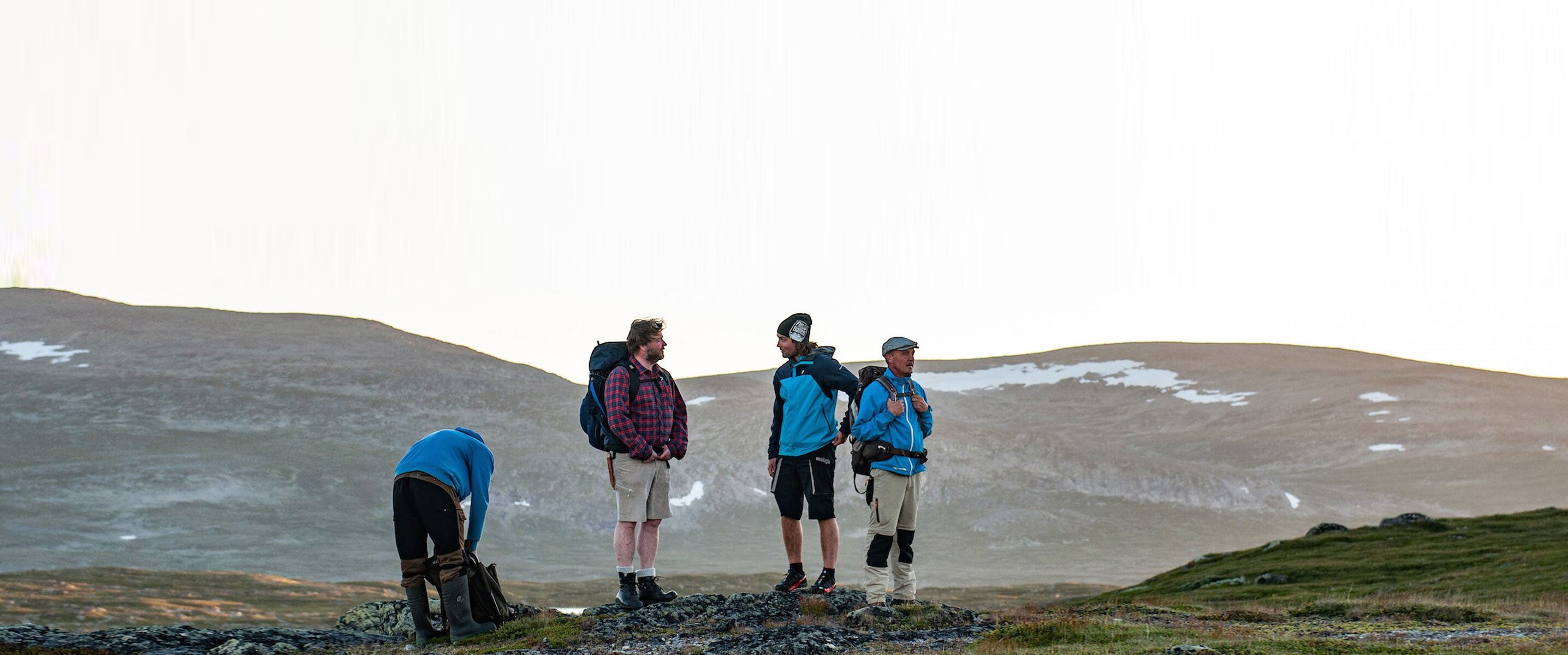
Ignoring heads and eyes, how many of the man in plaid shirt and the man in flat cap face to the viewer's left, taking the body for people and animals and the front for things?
0

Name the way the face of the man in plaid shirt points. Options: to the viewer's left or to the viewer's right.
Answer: to the viewer's right

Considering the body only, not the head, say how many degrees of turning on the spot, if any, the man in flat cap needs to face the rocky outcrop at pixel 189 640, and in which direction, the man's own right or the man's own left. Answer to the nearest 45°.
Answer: approximately 135° to the man's own right

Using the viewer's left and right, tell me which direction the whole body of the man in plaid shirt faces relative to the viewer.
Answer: facing the viewer and to the right of the viewer

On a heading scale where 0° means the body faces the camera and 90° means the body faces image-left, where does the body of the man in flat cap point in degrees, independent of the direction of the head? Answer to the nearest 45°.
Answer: approximately 315°

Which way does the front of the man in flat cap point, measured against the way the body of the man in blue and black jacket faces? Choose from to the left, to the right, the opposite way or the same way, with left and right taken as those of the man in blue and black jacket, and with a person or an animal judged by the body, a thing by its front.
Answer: to the left

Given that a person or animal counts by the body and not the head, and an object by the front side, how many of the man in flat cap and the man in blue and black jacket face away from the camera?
0

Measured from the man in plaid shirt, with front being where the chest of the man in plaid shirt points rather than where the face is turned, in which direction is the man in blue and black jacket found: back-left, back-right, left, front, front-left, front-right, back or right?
front-left

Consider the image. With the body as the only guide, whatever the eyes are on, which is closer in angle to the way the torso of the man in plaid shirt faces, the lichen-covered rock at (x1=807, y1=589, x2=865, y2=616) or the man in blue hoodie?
the lichen-covered rock

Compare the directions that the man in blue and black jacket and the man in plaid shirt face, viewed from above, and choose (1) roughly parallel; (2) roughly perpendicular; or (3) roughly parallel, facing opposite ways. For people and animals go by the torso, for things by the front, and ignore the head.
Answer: roughly perpendicular

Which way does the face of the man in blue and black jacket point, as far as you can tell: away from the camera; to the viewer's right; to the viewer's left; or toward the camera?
to the viewer's left

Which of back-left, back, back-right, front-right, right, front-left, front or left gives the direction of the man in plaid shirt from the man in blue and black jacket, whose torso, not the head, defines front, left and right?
front-right
